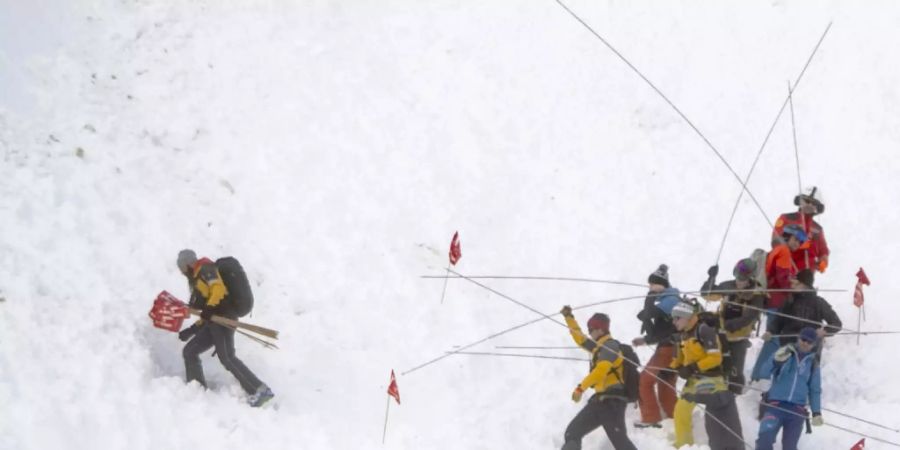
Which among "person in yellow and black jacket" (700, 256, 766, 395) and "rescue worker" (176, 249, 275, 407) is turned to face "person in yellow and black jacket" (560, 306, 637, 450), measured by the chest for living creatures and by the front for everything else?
"person in yellow and black jacket" (700, 256, 766, 395)

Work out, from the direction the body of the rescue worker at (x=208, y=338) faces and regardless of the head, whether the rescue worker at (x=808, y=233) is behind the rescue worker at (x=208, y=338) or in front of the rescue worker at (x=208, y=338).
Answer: behind

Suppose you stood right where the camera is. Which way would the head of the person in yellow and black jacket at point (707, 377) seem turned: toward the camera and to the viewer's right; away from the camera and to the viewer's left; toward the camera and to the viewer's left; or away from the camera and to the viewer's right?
toward the camera and to the viewer's left

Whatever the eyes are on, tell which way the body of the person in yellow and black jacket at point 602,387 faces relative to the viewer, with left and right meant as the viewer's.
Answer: facing to the left of the viewer

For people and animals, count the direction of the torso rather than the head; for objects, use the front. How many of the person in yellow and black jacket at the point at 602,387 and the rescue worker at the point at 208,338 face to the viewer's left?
2

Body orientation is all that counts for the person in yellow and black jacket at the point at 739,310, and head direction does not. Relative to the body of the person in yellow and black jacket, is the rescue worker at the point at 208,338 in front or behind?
in front

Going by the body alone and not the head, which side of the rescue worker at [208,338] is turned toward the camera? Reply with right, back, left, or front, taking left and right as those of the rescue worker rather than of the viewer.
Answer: left

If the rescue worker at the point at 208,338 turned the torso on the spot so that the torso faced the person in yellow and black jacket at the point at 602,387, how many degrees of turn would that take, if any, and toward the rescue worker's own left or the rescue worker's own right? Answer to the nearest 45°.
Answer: approximately 135° to the rescue worker's own left

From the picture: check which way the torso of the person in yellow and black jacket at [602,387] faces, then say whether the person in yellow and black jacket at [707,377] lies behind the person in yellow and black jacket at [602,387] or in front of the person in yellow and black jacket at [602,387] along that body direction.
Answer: behind

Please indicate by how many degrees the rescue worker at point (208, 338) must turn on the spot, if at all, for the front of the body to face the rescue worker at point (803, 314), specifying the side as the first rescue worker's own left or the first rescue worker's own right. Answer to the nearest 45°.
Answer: approximately 180°

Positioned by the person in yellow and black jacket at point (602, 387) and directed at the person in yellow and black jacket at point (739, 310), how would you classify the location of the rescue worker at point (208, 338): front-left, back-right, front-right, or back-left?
back-left

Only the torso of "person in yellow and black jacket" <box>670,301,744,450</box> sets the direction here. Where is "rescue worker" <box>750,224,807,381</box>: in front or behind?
behind

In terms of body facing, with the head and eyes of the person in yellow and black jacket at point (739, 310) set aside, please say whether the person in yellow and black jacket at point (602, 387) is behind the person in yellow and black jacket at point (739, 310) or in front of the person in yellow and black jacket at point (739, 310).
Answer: in front

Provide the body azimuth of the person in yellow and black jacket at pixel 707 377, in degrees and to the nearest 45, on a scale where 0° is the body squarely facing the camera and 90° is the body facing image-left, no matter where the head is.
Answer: approximately 45°

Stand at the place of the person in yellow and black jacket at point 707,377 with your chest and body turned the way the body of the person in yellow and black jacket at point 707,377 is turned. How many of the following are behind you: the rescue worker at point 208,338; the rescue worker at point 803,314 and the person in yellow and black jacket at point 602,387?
1
